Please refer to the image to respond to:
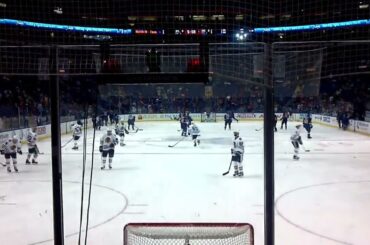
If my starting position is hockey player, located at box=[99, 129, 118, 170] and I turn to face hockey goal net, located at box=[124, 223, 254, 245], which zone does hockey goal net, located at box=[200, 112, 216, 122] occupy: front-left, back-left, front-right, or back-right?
back-left

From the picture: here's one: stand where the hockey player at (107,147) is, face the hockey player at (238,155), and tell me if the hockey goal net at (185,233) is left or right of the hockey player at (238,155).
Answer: right

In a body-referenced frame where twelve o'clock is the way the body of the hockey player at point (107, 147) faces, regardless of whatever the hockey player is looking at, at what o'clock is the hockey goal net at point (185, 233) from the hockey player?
The hockey goal net is roughly at 12 o'clock from the hockey player.

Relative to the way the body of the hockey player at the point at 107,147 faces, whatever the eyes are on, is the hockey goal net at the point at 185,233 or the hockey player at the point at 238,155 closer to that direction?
the hockey goal net

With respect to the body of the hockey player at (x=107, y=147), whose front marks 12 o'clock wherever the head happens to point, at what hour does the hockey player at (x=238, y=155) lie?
the hockey player at (x=238, y=155) is roughly at 10 o'clock from the hockey player at (x=107, y=147).

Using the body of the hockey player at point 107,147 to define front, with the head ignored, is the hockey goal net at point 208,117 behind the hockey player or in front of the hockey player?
behind

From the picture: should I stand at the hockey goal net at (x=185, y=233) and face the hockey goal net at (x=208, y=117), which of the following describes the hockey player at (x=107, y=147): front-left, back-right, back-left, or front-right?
front-left

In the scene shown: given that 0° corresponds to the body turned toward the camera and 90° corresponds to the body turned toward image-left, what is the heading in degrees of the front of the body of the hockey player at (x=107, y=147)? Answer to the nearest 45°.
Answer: approximately 0°
